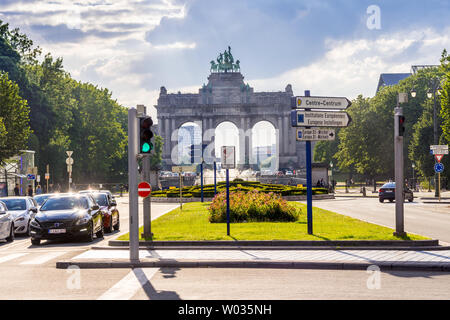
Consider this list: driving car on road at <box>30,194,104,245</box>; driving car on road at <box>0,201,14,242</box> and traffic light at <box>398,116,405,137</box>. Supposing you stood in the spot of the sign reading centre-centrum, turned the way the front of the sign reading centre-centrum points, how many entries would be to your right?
2

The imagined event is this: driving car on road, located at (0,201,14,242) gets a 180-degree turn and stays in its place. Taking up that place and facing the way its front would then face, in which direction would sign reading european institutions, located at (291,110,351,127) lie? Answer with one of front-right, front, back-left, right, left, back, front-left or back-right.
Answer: right

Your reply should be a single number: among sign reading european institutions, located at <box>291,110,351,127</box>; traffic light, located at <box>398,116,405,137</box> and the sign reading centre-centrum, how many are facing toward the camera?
3

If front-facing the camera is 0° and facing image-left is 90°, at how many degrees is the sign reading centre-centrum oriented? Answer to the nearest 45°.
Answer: approximately 0°

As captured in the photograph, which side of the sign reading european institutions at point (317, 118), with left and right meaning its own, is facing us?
front

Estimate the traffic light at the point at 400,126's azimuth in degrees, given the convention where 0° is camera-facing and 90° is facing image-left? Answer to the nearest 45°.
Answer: approximately 0°

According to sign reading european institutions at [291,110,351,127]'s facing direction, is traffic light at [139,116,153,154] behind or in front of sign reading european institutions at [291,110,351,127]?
in front

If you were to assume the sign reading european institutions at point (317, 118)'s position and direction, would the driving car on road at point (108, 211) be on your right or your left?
on your right

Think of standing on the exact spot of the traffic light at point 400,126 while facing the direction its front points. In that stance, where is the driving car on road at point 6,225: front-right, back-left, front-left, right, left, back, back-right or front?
right

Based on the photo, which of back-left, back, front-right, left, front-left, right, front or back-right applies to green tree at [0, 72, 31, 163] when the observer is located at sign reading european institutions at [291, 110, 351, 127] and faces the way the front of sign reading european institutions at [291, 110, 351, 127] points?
back-right

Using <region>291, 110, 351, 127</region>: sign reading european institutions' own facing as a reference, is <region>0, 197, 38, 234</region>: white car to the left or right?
on its right

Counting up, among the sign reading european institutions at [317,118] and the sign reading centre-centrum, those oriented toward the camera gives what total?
2
